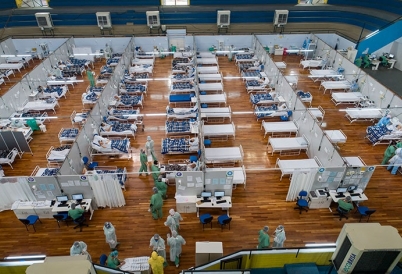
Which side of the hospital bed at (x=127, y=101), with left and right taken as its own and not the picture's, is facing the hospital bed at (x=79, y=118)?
back

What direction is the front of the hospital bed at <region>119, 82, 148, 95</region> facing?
to the viewer's right

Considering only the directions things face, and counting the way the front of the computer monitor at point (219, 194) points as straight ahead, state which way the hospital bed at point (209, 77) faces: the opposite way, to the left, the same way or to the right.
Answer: to the left

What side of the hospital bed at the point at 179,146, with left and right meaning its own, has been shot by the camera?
left

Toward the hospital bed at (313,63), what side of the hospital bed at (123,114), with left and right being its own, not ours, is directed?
front

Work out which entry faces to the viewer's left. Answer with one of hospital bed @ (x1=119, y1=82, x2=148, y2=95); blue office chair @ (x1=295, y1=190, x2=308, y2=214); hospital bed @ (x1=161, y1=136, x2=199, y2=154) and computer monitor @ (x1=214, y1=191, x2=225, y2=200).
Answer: hospital bed @ (x1=161, y1=136, x2=199, y2=154)

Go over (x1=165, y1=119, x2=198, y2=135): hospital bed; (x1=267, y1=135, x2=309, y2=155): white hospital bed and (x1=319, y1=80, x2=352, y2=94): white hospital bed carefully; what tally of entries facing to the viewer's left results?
3

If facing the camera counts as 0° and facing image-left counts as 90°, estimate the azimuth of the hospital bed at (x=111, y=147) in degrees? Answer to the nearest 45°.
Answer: approximately 270°

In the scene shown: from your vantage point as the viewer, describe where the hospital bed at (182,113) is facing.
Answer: facing to the left of the viewer

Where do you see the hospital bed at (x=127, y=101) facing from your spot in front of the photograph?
facing to the right of the viewer

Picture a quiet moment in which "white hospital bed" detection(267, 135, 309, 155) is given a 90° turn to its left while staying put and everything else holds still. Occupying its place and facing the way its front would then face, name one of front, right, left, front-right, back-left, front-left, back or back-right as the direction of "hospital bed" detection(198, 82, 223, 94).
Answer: back-right
